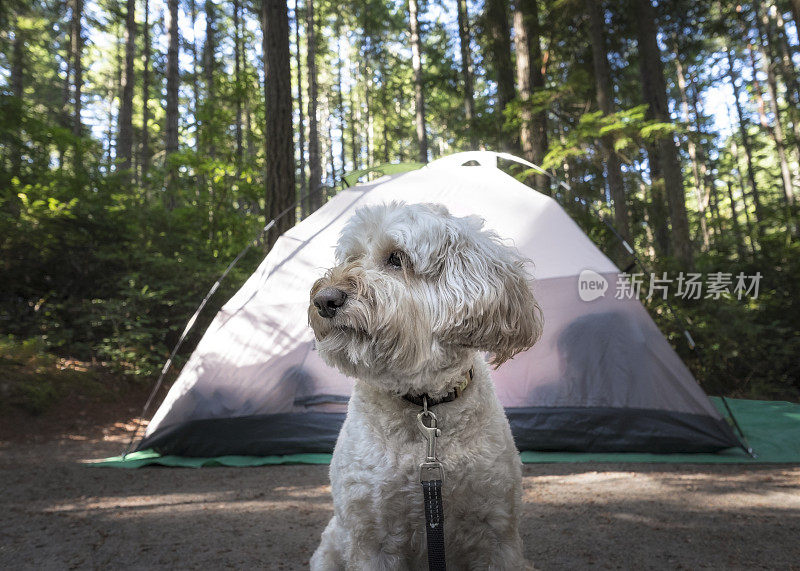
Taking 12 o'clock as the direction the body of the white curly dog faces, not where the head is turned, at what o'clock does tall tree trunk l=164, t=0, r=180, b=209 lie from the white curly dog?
The tall tree trunk is roughly at 5 o'clock from the white curly dog.

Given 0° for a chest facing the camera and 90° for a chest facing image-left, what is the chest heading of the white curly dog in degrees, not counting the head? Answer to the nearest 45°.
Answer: approximately 0°

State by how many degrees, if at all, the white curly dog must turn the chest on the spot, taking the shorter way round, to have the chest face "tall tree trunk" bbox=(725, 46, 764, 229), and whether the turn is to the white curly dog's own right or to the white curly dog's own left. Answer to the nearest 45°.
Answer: approximately 135° to the white curly dog's own left

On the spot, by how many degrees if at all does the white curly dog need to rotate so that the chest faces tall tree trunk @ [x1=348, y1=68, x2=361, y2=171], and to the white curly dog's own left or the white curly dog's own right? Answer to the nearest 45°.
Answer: approximately 180°

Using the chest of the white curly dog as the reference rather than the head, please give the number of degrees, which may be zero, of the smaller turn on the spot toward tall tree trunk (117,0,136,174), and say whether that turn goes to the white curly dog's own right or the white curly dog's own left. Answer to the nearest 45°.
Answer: approximately 135° to the white curly dog's own right

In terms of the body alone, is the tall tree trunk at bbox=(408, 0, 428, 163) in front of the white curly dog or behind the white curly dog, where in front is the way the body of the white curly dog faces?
behind

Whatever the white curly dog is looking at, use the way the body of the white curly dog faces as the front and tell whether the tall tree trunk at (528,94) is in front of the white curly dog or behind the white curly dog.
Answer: behind
